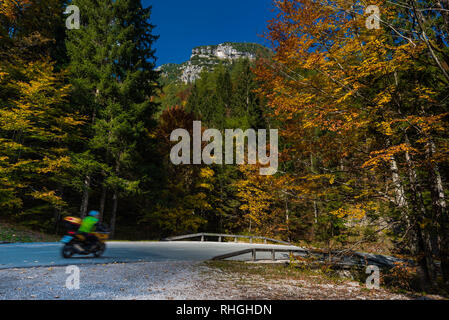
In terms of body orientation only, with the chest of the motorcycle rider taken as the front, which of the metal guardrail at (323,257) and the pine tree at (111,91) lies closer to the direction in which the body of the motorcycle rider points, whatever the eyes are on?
the metal guardrail

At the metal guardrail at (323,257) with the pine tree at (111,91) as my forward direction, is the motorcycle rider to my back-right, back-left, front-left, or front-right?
front-left

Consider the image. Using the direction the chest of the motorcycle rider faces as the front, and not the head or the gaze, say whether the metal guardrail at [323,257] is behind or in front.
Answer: in front

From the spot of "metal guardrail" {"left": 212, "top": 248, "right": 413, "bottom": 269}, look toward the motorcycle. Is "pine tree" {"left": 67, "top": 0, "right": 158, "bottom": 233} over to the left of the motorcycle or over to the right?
right

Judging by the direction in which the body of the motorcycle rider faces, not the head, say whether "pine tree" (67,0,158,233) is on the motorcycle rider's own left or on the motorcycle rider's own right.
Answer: on the motorcycle rider's own left

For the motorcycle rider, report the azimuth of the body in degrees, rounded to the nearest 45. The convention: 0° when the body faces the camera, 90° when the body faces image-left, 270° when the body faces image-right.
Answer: approximately 270°
